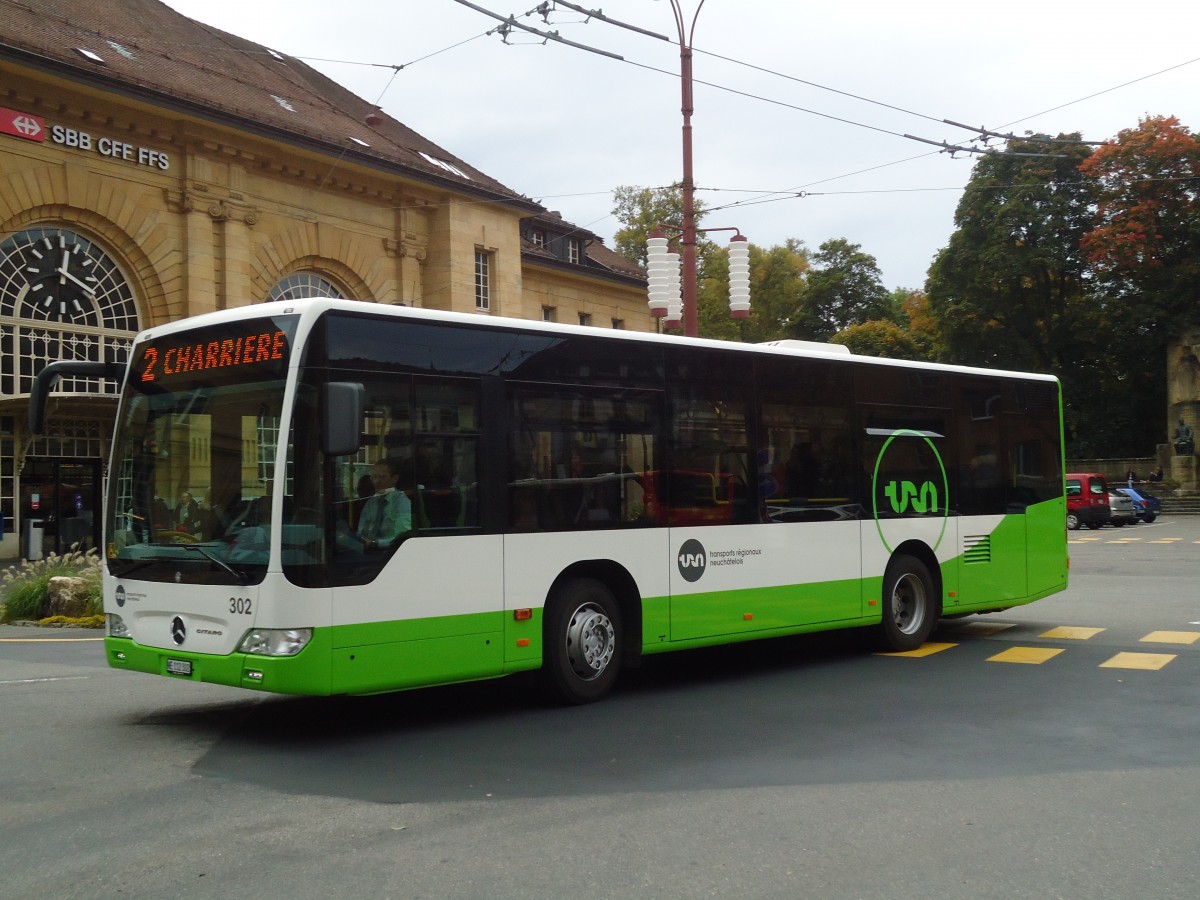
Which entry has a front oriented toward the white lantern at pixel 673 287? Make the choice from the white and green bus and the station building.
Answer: the station building

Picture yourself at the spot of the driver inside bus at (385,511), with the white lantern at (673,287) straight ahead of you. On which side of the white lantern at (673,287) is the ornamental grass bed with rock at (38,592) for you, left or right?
left

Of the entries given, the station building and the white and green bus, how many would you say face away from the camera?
0

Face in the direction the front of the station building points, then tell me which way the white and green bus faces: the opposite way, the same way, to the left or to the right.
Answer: to the right

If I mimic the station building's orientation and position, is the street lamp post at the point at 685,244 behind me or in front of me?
in front

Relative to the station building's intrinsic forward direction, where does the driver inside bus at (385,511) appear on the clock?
The driver inside bus is roughly at 1 o'clock from the station building.

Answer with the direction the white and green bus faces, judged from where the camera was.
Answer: facing the viewer and to the left of the viewer

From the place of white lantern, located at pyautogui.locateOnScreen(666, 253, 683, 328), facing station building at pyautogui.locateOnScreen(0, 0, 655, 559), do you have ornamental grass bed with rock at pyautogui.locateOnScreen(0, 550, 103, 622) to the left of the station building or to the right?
left

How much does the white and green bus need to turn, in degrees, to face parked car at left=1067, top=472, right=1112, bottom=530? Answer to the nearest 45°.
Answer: approximately 180°

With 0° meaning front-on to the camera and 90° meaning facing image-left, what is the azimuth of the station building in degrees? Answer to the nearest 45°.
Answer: approximately 315°

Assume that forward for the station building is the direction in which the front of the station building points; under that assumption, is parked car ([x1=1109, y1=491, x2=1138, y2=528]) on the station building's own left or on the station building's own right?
on the station building's own left

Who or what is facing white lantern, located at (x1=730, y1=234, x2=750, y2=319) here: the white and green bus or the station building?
the station building

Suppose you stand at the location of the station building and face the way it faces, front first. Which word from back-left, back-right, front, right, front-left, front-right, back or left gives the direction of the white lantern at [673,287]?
front
